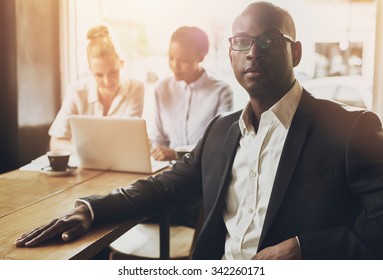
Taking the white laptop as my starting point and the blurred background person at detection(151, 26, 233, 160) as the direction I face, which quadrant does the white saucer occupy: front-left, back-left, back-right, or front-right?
back-left

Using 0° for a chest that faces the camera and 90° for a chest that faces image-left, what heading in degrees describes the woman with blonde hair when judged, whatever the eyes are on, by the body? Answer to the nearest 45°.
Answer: approximately 0°

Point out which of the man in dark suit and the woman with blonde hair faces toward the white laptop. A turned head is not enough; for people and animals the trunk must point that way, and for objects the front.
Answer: the woman with blonde hair

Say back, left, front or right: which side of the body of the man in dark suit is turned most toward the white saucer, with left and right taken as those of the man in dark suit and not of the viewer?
right

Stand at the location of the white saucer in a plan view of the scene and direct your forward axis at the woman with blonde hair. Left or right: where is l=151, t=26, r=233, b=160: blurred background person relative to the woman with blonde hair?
right

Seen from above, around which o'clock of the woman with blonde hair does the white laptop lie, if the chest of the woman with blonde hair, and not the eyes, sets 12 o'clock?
The white laptop is roughly at 12 o'clock from the woman with blonde hair.
